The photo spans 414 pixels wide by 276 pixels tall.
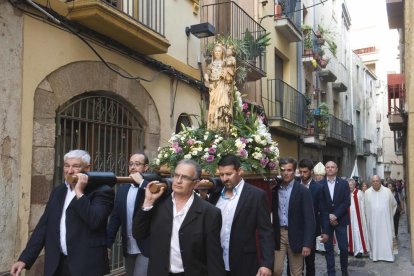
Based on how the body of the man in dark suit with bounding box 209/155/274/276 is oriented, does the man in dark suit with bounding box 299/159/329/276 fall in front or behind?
behind

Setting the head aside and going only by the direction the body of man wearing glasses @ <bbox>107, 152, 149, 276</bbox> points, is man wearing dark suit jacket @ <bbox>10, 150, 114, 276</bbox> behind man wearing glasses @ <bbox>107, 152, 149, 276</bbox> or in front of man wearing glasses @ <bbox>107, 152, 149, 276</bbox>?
in front

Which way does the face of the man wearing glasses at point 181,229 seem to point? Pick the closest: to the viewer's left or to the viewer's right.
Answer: to the viewer's left

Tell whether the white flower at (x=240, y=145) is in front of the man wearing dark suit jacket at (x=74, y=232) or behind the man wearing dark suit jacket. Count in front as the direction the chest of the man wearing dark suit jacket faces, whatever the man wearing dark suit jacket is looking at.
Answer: behind

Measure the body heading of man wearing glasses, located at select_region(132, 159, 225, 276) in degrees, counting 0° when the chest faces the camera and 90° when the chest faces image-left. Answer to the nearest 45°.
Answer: approximately 45°

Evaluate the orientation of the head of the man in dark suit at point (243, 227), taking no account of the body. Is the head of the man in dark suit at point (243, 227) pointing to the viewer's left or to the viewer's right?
to the viewer's left

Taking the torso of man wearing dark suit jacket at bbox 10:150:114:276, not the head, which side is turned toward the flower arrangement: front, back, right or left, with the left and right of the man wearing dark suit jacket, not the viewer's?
back

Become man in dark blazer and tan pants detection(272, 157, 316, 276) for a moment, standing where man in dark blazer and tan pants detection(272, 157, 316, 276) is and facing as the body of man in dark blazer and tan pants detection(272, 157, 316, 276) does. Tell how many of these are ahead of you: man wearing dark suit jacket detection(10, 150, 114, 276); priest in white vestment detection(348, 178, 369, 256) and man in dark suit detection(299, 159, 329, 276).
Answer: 1

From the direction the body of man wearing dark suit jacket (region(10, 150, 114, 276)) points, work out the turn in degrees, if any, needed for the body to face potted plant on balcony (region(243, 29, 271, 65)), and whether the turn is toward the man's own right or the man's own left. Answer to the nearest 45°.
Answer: approximately 180°

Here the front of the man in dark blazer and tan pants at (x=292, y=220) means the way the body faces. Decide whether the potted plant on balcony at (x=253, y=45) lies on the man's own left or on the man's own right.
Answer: on the man's own right
